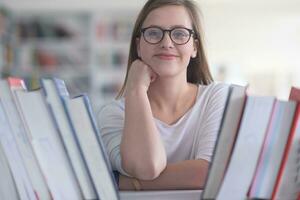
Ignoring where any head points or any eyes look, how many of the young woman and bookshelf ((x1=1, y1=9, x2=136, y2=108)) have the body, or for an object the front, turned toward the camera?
2

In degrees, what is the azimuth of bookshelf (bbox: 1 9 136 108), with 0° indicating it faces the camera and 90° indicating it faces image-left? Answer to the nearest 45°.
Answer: approximately 0°

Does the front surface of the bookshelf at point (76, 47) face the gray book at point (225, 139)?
yes

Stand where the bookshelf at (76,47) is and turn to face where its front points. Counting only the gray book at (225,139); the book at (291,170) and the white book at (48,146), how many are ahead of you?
3

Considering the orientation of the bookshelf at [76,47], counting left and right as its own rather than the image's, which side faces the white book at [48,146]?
front

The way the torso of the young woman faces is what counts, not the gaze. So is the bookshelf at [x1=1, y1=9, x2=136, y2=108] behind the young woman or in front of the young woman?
behind

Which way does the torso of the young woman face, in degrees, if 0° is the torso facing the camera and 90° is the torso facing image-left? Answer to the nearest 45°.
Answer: approximately 0°
